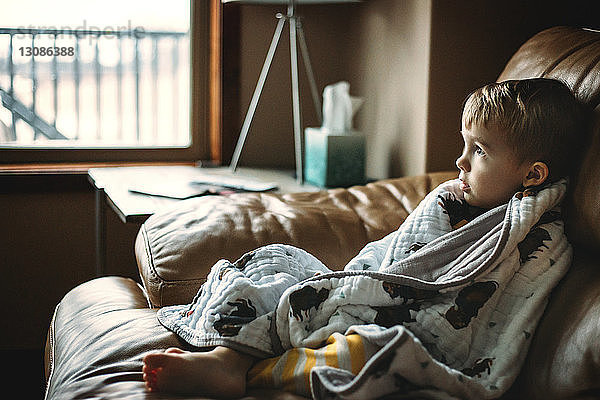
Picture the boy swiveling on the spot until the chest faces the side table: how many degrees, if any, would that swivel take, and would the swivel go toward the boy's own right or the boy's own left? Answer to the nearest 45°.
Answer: approximately 45° to the boy's own right

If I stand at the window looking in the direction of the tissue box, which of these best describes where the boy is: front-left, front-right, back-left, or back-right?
front-right

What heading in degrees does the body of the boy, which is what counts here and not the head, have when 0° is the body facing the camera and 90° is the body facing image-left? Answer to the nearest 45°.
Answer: approximately 90°

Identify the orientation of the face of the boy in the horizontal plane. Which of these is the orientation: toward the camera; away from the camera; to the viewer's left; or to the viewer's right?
to the viewer's left

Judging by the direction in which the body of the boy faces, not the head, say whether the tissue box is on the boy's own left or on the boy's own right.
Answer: on the boy's own right

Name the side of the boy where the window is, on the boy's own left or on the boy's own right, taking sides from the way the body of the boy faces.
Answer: on the boy's own right
